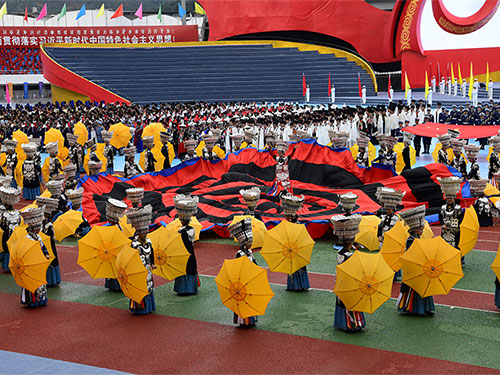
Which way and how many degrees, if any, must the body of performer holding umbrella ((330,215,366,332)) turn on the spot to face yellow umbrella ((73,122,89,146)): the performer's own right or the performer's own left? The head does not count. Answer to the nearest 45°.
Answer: approximately 180°

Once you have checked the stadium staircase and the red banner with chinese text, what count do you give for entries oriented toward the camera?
2

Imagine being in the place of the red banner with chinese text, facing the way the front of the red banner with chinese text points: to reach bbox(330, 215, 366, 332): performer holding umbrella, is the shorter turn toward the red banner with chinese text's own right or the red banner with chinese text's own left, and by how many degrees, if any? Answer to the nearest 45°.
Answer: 0° — it already faces them

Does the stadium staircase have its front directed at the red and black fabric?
yes

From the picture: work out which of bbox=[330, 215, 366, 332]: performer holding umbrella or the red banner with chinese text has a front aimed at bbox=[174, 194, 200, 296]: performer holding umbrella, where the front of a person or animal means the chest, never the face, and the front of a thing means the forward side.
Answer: the red banner with chinese text

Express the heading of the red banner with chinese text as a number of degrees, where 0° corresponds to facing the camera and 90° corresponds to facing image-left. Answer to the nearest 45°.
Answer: approximately 0°

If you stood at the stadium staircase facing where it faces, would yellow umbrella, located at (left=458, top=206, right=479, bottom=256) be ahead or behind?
ahead

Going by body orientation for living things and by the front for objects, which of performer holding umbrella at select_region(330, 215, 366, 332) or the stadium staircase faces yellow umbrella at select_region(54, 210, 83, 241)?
the stadium staircase

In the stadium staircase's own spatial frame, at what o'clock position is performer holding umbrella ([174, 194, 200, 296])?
The performer holding umbrella is roughly at 12 o'clock from the stadium staircase.

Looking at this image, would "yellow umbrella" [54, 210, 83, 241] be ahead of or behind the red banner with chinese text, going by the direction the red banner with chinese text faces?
ahead

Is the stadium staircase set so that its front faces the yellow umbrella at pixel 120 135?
yes

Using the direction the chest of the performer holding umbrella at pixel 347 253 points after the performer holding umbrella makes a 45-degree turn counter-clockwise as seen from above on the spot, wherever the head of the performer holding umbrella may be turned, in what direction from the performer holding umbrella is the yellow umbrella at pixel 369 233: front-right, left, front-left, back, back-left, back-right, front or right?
left

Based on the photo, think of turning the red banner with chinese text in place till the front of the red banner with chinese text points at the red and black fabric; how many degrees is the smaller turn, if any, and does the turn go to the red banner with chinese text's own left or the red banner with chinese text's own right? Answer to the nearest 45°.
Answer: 0° — it already faces it
